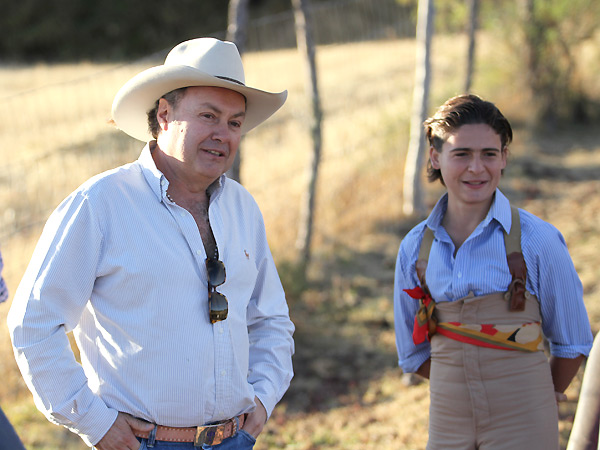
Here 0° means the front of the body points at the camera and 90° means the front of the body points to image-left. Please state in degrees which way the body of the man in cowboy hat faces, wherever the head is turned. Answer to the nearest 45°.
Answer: approximately 315°

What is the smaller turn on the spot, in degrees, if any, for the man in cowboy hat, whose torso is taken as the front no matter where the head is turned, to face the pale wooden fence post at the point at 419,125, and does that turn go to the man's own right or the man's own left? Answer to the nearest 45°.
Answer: approximately 90° to the man's own left

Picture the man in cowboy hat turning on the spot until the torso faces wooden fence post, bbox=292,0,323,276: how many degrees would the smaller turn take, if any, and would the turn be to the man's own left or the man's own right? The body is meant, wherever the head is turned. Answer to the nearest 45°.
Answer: approximately 135° to the man's own left

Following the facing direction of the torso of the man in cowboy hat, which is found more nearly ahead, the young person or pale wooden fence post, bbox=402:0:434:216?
the young person

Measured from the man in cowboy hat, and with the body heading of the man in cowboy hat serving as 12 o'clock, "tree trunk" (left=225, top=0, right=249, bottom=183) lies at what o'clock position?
The tree trunk is roughly at 8 o'clock from the man in cowboy hat.

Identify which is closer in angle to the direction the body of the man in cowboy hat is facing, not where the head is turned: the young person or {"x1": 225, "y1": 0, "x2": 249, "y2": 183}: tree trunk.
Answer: the young person

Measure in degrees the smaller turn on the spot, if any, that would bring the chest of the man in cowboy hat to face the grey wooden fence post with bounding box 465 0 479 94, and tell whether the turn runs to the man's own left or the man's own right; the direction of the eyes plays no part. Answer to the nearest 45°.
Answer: approximately 90° to the man's own left

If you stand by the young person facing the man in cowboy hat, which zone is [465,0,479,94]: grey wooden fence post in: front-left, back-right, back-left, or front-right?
back-right

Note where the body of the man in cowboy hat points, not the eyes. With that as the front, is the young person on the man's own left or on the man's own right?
on the man's own left

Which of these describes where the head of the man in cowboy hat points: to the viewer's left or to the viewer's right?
to the viewer's right
